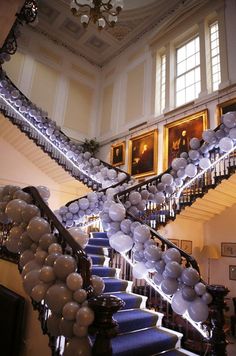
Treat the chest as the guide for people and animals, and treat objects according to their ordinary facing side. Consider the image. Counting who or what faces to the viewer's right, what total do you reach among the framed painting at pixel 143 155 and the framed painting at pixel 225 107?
0

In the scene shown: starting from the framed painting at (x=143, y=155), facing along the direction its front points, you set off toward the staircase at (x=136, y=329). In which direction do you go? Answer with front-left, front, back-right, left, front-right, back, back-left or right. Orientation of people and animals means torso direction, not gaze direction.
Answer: front-left

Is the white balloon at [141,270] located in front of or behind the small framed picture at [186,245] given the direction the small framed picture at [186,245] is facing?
in front

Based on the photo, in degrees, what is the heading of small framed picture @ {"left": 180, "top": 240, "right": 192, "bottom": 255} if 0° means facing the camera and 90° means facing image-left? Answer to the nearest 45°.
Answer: approximately 45°

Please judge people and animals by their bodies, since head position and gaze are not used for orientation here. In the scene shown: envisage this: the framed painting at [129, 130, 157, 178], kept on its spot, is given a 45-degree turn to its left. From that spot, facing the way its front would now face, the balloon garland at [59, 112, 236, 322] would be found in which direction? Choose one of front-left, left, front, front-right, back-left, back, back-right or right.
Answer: front
